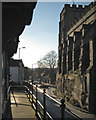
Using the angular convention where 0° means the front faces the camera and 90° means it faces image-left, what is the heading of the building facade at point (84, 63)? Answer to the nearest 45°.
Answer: approximately 90°
